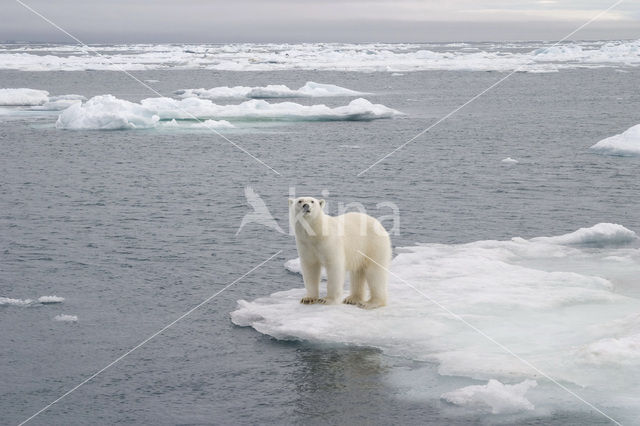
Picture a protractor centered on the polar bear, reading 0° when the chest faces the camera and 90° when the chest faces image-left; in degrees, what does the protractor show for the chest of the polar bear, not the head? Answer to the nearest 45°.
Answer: approximately 45°

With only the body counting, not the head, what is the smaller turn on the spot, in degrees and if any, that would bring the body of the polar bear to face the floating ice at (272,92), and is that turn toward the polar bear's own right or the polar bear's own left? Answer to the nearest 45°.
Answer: approximately 135° to the polar bear's own right

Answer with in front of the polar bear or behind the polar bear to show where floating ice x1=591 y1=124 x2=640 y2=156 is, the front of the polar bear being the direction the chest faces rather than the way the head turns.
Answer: behind

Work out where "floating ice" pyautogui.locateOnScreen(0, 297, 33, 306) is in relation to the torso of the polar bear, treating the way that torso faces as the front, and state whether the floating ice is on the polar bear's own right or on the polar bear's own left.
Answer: on the polar bear's own right

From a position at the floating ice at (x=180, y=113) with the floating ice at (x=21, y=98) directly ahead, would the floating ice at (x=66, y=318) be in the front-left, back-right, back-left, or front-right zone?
back-left

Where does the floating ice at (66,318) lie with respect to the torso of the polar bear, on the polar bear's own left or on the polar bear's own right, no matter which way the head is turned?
on the polar bear's own right

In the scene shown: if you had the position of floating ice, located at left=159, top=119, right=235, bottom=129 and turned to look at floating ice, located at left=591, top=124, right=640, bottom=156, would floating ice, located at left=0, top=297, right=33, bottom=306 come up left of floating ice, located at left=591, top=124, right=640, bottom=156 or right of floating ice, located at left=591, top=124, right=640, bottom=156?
right

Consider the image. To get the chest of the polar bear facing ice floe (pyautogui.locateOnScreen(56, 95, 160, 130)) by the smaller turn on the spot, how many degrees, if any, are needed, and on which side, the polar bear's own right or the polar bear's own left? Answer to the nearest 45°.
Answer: approximately 135° to the polar bear's own right

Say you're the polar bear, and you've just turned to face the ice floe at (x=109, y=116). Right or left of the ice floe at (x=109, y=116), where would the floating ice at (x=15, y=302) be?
left

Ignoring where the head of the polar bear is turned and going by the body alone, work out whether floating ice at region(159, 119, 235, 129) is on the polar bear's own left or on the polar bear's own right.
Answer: on the polar bear's own right
